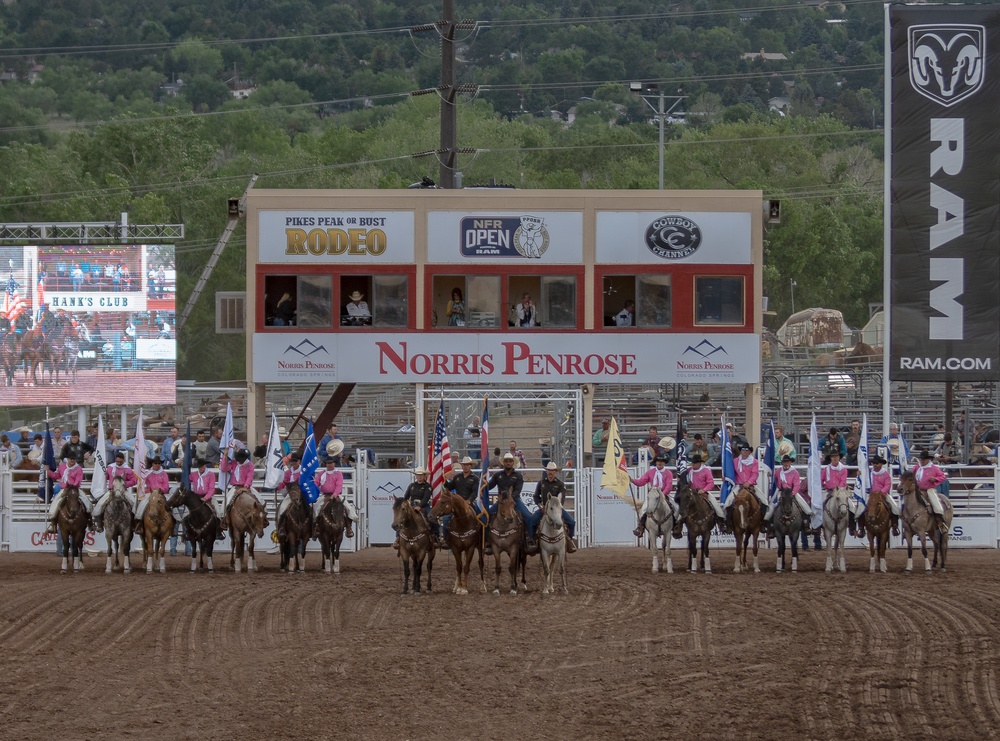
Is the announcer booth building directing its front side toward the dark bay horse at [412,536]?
yes

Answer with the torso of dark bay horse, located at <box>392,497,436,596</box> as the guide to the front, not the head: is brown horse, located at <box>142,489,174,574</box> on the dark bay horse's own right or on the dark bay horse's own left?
on the dark bay horse's own right

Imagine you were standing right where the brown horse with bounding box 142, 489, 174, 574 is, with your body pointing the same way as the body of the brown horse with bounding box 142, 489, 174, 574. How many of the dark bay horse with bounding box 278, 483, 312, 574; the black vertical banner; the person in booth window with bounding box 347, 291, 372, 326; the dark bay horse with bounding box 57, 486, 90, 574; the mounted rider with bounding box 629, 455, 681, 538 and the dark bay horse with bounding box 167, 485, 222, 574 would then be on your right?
1

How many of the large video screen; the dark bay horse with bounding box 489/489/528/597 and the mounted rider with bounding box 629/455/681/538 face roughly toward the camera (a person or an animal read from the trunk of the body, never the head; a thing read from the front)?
3

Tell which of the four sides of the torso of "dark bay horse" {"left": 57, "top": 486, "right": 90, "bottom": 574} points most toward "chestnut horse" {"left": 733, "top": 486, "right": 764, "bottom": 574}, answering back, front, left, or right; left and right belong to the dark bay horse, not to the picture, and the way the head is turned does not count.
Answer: left

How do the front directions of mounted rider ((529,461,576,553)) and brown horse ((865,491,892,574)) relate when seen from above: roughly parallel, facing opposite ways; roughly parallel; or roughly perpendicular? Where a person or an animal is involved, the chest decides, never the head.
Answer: roughly parallel

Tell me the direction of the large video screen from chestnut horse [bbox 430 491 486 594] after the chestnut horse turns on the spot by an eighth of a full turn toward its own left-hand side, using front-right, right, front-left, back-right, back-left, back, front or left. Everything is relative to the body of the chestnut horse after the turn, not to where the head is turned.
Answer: back-right

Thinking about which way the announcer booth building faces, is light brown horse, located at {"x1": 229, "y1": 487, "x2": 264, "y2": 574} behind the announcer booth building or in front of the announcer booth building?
in front

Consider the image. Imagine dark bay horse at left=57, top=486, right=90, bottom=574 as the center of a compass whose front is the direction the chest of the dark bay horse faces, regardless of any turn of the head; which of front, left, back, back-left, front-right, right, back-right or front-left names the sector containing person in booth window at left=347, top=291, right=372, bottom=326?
back-left

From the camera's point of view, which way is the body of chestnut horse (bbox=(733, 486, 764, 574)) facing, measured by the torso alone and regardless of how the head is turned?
toward the camera

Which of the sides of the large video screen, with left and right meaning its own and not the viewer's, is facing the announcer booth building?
left

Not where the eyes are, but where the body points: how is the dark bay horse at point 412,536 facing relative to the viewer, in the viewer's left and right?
facing the viewer and to the left of the viewer

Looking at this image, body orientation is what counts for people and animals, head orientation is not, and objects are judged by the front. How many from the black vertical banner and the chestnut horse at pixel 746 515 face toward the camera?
2

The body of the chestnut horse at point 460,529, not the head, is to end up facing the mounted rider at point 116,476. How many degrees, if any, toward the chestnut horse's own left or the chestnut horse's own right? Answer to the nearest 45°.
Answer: approximately 90° to the chestnut horse's own right

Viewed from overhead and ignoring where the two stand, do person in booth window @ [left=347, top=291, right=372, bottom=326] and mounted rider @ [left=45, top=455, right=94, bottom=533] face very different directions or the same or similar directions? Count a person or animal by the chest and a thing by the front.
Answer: same or similar directions

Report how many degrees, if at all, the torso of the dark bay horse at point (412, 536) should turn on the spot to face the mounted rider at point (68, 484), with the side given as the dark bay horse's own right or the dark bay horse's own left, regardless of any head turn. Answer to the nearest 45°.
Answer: approximately 90° to the dark bay horse's own right

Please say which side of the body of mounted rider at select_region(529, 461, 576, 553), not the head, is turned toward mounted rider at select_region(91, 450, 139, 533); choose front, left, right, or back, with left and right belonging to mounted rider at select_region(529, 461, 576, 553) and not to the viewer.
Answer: right

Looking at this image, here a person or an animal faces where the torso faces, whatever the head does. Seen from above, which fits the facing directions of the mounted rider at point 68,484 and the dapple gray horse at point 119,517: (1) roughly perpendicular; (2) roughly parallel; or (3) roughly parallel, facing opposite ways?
roughly parallel
